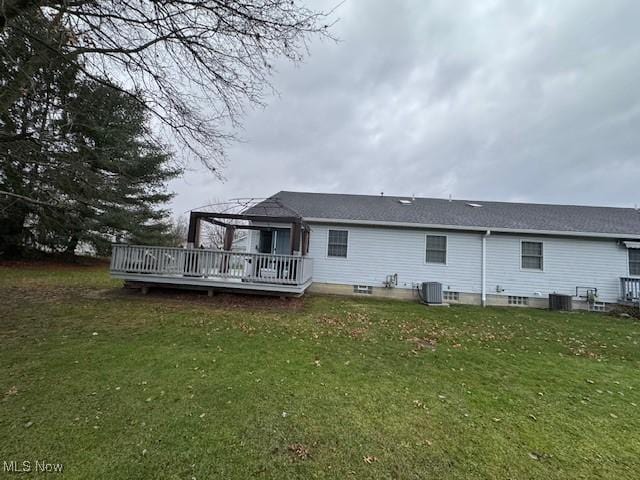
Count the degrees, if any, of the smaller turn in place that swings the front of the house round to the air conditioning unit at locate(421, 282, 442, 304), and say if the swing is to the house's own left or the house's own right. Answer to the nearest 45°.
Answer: approximately 135° to the house's own left

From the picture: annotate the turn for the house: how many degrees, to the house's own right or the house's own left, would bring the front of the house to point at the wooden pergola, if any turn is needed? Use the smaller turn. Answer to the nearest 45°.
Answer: approximately 135° to the house's own left

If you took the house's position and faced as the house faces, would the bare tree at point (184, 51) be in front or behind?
behind

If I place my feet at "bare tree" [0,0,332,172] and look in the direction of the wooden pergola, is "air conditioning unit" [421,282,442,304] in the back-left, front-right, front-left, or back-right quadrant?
front-right

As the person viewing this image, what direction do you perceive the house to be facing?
facing away from the viewer

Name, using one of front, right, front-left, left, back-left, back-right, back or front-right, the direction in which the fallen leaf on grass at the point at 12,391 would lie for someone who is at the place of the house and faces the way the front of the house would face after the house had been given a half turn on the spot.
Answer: front-right

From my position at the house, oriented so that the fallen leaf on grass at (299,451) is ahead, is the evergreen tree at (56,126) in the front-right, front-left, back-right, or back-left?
front-right

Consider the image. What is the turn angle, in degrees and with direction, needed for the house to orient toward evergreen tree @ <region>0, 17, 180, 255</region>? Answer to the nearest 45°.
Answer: approximately 135° to its left

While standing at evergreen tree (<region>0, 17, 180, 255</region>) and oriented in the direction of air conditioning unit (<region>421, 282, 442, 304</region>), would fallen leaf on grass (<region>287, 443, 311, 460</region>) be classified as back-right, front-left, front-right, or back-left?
front-right

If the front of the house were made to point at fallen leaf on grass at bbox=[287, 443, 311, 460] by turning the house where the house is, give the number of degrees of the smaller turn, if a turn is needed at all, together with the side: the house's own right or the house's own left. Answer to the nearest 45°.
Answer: approximately 180°
